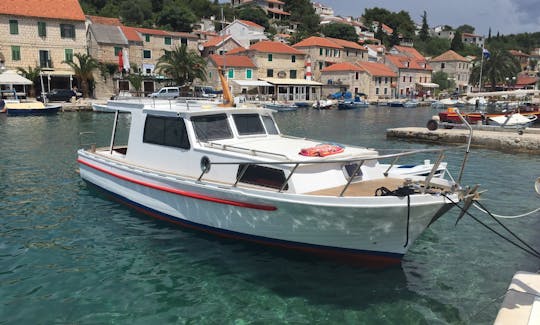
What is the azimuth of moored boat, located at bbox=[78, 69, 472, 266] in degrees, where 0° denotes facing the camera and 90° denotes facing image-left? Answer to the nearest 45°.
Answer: approximately 315°

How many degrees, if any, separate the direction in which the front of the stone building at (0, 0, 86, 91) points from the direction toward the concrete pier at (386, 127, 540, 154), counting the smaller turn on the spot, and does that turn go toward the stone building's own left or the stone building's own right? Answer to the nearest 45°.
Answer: approximately 45° to the stone building's own left
